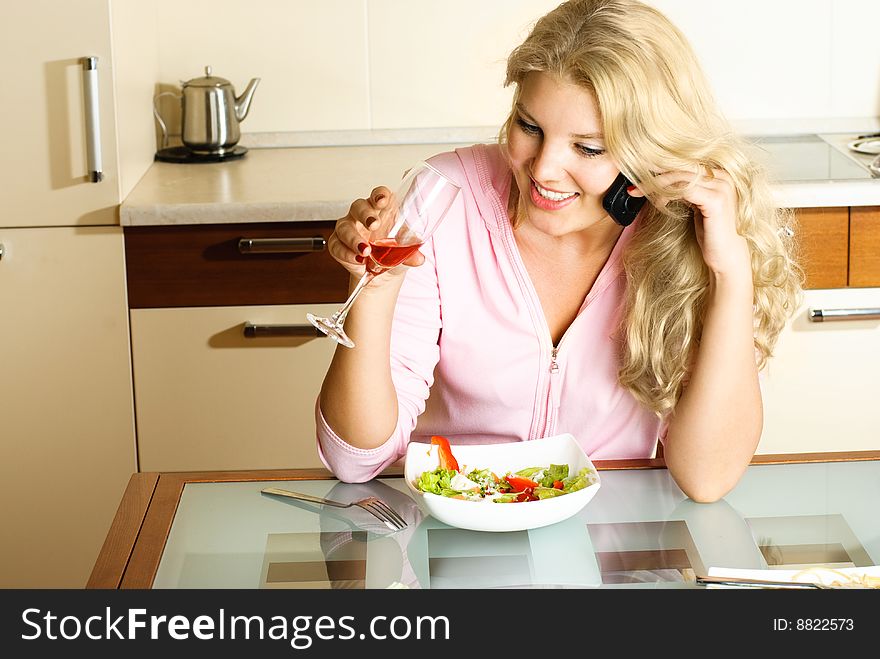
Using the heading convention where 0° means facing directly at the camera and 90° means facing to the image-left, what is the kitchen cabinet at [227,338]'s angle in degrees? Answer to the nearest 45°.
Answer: approximately 0°

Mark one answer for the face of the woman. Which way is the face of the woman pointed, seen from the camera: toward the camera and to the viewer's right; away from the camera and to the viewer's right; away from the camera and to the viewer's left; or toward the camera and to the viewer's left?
toward the camera and to the viewer's left

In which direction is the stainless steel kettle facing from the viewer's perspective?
to the viewer's right

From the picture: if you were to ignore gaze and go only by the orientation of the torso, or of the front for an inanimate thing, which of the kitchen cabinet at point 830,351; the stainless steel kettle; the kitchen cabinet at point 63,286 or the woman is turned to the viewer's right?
the stainless steel kettle

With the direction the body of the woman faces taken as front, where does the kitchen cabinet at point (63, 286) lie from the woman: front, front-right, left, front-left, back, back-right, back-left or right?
back-right

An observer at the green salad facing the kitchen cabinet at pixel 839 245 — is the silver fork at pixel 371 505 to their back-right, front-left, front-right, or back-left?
back-left

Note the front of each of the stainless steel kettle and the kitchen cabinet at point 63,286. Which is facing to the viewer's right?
the stainless steel kettle
